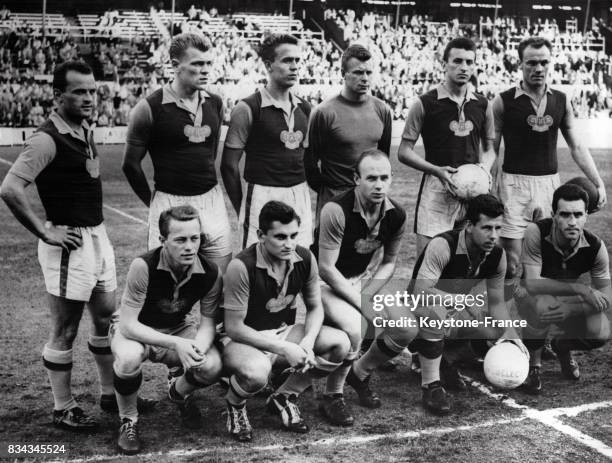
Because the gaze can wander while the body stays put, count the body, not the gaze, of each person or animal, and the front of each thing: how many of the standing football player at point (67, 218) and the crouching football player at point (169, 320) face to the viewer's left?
0

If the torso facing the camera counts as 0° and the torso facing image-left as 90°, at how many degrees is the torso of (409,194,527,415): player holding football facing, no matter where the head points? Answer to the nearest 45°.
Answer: approximately 315°

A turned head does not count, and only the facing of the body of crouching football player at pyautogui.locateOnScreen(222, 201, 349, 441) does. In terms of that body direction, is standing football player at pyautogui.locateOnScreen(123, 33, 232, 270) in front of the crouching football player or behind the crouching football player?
behind

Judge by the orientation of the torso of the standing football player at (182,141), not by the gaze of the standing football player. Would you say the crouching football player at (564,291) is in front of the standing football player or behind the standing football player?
in front

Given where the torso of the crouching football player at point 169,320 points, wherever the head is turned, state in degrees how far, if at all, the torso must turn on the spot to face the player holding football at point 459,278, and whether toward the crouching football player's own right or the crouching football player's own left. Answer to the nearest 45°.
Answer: approximately 45° to the crouching football player's own left

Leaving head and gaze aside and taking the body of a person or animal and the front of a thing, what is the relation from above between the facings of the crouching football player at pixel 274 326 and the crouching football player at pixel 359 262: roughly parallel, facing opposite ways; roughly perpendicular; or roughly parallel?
roughly parallel

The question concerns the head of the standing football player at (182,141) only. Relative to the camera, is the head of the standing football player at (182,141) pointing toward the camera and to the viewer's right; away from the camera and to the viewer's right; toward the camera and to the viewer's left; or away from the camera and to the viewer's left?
toward the camera and to the viewer's right

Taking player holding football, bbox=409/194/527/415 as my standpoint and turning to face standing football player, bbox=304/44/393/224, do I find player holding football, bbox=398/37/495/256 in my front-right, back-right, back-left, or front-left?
front-right

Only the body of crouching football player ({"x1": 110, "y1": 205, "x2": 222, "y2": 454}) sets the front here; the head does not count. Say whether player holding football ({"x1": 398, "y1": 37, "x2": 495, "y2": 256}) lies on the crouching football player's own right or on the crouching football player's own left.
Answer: on the crouching football player's own left

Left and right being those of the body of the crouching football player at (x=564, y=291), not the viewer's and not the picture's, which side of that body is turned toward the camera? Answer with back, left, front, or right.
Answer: front

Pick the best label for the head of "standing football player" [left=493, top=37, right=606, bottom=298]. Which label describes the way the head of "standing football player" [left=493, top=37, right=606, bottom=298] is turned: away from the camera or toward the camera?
toward the camera

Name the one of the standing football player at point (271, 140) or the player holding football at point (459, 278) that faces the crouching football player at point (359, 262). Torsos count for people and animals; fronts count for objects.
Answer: the standing football player

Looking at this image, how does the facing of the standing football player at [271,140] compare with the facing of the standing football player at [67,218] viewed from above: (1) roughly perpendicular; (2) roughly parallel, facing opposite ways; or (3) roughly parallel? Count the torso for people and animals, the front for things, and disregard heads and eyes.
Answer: roughly parallel

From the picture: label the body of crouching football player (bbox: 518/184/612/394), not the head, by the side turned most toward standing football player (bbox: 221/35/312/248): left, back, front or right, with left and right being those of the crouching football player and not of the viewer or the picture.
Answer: right
